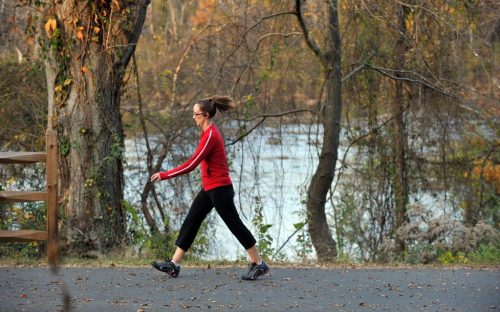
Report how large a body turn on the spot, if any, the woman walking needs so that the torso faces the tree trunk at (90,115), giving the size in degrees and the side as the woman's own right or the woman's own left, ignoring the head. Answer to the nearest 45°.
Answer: approximately 45° to the woman's own right

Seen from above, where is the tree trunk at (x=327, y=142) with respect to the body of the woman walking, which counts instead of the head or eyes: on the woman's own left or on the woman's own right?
on the woman's own right

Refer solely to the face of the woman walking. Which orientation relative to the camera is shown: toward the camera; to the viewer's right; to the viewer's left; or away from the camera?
to the viewer's left

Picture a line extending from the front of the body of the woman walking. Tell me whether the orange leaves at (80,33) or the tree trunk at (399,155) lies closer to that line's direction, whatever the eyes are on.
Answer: the orange leaves

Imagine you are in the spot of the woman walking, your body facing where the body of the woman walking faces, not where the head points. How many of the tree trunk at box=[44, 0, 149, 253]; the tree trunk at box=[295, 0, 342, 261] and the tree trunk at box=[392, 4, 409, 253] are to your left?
0

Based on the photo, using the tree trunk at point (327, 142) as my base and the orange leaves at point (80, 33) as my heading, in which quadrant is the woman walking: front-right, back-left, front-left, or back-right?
front-left

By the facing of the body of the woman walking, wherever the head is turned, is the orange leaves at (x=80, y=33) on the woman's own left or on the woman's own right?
on the woman's own right

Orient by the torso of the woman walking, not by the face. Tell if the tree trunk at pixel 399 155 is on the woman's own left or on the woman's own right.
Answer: on the woman's own right

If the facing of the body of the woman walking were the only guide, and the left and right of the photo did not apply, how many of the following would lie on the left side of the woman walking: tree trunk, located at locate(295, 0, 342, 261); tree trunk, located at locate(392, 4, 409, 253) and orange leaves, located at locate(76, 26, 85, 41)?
0

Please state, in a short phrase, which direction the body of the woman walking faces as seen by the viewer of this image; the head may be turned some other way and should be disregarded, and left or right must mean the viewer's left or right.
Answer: facing to the left of the viewer
